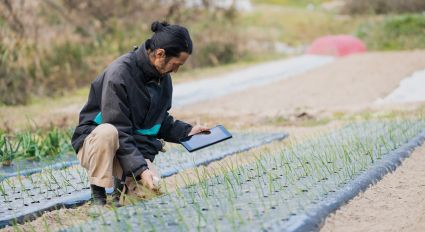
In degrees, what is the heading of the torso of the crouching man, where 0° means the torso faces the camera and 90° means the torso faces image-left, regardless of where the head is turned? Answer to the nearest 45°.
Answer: approximately 315°

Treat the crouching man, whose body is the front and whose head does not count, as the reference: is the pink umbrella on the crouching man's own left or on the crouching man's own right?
on the crouching man's own left

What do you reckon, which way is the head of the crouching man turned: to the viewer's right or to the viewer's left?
to the viewer's right

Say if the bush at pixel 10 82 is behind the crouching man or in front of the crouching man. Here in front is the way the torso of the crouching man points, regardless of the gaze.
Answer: behind
